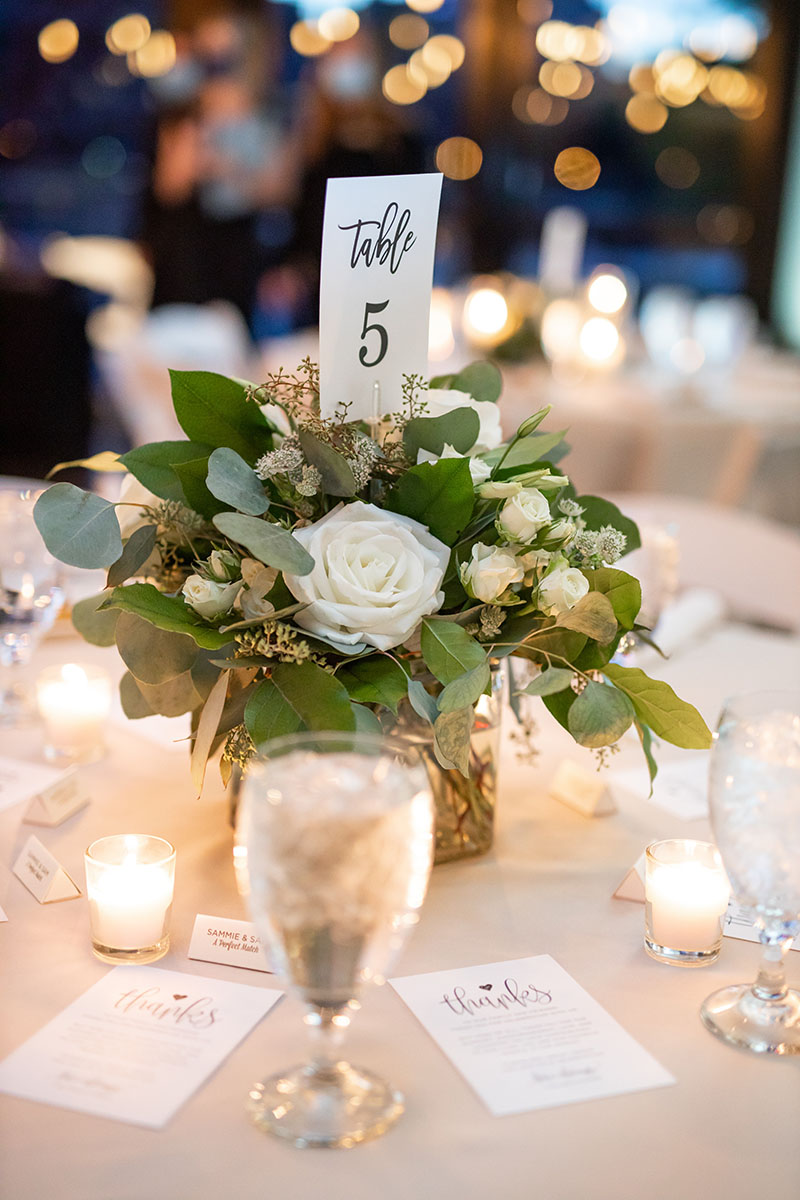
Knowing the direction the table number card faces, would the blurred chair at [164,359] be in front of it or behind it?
behind

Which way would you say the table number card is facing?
toward the camera

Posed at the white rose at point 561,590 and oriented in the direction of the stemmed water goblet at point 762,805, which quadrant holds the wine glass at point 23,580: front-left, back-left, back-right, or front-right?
back-right
